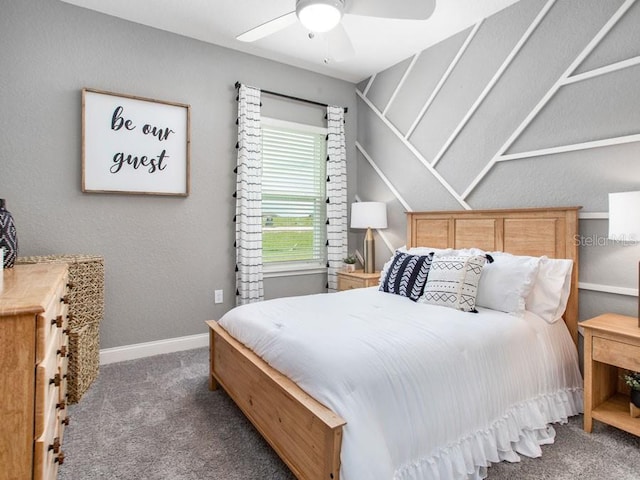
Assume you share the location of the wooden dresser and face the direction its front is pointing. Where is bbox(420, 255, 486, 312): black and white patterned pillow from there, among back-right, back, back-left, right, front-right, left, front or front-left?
front

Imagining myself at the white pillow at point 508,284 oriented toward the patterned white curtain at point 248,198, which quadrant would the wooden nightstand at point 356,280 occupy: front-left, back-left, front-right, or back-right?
front-right

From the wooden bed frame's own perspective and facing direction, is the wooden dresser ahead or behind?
ahead

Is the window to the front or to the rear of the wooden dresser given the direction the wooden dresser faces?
to the front

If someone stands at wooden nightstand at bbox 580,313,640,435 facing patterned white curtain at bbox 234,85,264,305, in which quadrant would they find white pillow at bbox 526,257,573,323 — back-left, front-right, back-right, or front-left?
front-right

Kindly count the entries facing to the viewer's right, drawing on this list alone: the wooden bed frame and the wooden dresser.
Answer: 1

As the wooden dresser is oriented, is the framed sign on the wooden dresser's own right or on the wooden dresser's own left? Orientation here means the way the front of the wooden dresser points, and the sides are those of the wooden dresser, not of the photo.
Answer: on the wooden dresser's own left

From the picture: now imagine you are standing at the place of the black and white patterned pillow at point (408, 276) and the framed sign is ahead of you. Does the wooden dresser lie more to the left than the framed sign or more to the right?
left

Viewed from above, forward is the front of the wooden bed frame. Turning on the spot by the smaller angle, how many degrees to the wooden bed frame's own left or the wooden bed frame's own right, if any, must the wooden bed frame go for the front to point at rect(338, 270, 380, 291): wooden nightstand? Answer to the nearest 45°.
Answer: approximately 135° to the wooden bed frame's own right

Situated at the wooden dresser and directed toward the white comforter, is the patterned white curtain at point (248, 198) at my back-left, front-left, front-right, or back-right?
front-left

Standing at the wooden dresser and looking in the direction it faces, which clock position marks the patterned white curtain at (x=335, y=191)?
The patterned white curtain is roughly at 11 o'clock from the wooden dresser.

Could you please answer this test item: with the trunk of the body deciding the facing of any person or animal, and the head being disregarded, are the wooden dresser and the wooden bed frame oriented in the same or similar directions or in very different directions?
very different directions

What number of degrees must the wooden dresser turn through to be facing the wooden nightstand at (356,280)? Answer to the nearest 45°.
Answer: approximately 45° to its left

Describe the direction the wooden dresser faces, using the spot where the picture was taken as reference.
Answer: facing to the right of the viewer

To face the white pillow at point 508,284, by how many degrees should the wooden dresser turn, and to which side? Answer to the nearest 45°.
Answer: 0° — it already faces it

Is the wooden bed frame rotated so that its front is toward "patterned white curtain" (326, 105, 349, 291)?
no

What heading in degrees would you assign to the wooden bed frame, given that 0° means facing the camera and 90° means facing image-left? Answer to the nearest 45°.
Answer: approximately 45°
